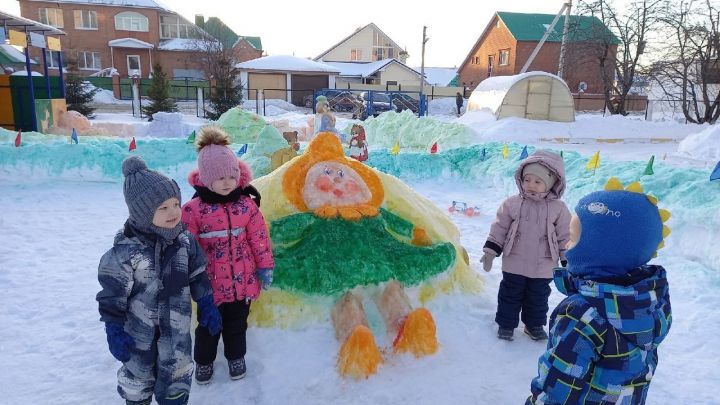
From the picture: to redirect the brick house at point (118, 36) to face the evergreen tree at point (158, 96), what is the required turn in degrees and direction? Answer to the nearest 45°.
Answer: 0° — it already faces it

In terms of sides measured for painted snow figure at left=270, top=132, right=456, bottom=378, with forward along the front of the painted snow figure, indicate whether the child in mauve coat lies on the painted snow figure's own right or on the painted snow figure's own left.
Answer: on the painted snow figure's own left

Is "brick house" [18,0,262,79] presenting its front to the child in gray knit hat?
yes

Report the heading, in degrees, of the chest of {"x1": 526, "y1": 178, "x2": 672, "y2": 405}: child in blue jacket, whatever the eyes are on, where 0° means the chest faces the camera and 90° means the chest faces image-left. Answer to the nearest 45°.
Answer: approximately 135°

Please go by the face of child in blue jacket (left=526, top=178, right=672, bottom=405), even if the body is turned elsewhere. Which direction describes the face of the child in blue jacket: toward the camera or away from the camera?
away from the camera

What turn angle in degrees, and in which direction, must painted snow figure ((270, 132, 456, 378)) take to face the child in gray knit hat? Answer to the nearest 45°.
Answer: approximately 45° to its right

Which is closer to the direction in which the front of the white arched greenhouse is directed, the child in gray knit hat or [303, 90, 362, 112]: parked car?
the child in gray knit hat

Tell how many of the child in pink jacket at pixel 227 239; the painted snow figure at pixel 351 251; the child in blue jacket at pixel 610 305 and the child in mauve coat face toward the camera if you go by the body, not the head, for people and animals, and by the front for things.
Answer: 3

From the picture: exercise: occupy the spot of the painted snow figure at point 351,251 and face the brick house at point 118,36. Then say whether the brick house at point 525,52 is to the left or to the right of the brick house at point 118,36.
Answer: right

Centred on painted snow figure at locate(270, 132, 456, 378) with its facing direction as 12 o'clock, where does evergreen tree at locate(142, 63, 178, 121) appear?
The evergreen tree is roughly at 5 o'clock from the painted snow figure.

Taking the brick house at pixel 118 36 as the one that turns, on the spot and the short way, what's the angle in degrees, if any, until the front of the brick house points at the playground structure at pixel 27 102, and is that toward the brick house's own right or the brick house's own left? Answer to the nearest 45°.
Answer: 0° — it already faces it

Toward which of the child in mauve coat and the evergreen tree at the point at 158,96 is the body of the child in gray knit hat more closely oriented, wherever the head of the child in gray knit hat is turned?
the child in mauve coat
